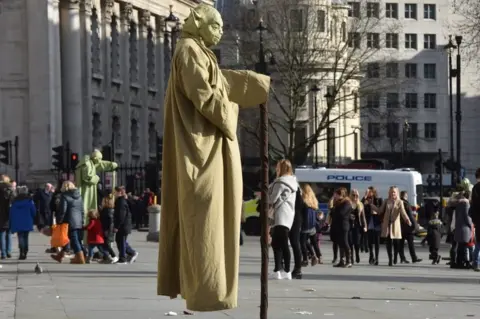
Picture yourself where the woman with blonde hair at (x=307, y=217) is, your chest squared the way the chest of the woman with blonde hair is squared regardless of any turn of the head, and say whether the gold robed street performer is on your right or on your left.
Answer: on your left

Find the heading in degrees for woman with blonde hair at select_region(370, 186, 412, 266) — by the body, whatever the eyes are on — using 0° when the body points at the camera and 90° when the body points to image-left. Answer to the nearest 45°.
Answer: approximately 0°

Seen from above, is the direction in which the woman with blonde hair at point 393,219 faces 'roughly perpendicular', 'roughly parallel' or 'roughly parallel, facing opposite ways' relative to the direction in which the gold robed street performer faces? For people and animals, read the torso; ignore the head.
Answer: roughly perpendicular

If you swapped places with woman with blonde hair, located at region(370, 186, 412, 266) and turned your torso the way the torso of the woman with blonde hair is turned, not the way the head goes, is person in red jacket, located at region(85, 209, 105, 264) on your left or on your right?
on your right
